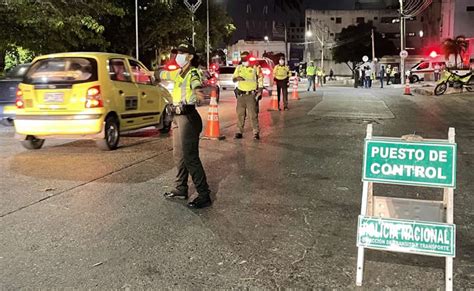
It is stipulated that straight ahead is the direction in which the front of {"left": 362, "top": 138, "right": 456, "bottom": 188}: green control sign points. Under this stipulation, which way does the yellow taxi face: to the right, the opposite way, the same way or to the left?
the opposite way

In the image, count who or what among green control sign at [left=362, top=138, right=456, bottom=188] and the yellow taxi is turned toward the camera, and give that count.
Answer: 1

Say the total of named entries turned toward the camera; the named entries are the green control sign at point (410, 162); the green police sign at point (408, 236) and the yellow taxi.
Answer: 2

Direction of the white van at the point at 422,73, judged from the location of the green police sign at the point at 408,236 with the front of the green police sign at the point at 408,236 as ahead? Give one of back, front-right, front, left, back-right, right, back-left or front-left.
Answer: back

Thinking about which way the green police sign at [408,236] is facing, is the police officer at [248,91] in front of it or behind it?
behind

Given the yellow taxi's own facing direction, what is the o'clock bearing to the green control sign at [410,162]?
The green control sign is roughly at 4 o'clock from the yellow taxi.

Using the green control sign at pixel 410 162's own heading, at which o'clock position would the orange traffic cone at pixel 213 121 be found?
The orange traffic cone is roughly at 5 o'clock from the green control sign.

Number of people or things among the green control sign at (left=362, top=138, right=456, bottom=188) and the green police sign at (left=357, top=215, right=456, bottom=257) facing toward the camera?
2

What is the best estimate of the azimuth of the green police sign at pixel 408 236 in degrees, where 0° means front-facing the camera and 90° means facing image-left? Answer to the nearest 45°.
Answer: approximately 0°

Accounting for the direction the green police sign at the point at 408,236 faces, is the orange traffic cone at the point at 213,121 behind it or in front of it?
behind

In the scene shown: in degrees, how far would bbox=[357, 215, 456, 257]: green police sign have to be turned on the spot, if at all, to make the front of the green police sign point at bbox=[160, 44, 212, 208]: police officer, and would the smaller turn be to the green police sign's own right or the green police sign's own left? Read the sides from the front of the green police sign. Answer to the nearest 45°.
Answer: approximately 135° to the green police sign's own right

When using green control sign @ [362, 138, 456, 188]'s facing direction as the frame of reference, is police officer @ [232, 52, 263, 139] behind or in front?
behind

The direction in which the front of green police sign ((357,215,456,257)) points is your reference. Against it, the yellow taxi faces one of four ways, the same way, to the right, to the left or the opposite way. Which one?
the opposite way
